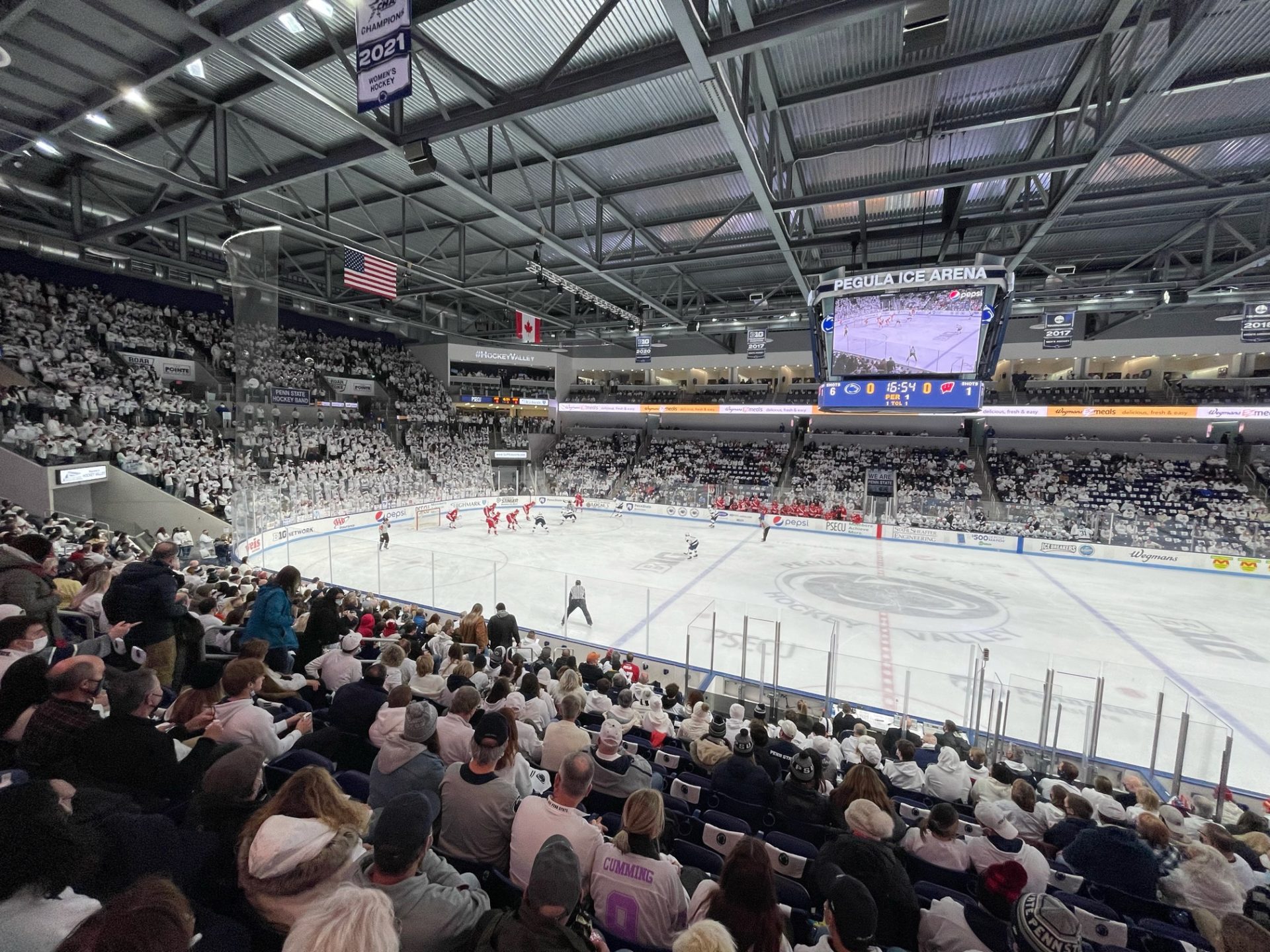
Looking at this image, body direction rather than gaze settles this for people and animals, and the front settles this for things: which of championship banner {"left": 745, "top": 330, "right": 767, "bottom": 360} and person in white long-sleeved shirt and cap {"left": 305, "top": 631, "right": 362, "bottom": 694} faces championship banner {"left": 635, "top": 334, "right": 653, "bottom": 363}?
the person in white long-sleeved shirt and cap

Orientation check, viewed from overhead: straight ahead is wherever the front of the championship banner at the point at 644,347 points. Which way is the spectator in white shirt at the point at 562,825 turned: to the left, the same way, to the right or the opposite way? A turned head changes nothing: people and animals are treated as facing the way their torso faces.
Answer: the opposite way

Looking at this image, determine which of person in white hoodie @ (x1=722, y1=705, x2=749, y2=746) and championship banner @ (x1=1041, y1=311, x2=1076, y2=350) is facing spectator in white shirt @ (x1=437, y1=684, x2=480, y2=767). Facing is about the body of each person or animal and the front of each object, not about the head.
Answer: the championship banner

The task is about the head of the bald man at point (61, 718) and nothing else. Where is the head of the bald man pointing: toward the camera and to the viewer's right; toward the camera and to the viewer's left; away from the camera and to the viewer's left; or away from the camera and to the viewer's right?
away from the camera and to the viewer's right

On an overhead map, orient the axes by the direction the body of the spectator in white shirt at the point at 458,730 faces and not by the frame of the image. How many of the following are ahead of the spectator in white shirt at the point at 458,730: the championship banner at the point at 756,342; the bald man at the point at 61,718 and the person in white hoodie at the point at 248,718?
1

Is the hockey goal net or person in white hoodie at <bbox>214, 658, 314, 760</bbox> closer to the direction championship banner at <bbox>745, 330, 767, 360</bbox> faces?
the person in white hoodie

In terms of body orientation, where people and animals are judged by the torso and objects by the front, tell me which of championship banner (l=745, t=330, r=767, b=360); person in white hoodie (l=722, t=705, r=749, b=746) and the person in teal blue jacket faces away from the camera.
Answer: the person in white hoodie

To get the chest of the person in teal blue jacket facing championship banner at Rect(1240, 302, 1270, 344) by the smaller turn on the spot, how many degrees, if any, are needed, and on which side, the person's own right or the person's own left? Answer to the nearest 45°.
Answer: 0° — they already face it

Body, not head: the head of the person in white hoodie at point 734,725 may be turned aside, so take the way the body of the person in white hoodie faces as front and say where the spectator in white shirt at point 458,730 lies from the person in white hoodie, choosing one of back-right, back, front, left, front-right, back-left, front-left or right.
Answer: back-left

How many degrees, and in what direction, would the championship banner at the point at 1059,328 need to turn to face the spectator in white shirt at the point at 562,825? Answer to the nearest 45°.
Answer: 0° — it already faces them

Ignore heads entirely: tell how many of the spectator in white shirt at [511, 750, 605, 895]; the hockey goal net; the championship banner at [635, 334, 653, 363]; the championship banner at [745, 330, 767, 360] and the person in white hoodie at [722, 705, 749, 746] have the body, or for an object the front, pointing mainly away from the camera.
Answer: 2

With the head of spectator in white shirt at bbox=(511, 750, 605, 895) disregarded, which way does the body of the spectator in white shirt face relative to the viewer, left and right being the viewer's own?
facing away from the viewer

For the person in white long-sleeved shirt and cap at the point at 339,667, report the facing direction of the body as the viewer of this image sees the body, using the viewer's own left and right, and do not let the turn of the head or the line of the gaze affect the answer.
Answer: facing away from the viewer and to the right of the viewer

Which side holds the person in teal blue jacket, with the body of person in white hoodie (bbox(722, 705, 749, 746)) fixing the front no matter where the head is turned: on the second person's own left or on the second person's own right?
on the second person's own left

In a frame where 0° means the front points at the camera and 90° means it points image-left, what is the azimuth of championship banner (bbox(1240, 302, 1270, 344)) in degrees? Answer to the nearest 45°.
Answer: approximately 0°

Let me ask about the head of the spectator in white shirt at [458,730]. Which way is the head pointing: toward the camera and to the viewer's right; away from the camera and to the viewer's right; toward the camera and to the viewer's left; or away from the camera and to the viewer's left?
away from the camera and to the viewer's right
